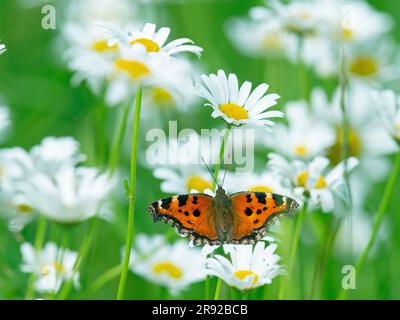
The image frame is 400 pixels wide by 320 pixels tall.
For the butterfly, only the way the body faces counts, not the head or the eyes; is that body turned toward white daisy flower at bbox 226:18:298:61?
yes

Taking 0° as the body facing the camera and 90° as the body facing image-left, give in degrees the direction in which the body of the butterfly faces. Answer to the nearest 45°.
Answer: approximately 180°
